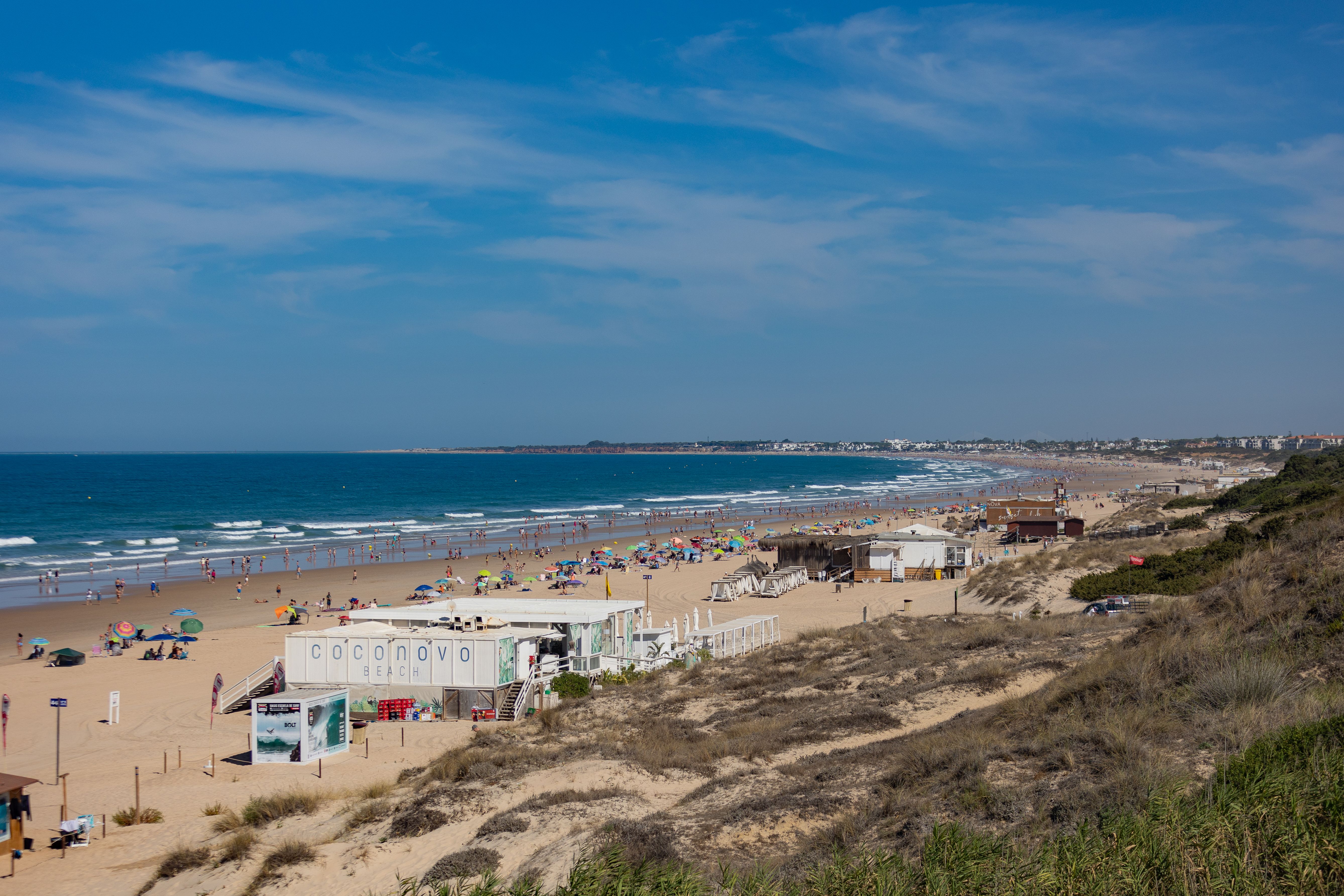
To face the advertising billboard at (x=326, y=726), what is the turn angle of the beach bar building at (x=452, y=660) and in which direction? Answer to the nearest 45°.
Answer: approximately 45° to its right

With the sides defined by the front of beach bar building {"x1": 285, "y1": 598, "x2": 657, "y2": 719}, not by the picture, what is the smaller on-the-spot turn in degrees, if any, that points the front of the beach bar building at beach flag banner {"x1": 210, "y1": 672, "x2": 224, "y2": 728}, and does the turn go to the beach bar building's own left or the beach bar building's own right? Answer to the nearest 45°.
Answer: approximately 90° to the beach bar building's own right

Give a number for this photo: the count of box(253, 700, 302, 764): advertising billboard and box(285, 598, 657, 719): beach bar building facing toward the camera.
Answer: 2

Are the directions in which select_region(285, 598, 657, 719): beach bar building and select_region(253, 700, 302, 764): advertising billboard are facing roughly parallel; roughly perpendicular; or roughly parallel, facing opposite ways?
roughly parallel

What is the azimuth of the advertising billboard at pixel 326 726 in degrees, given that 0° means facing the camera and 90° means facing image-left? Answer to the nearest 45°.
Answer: approximately 315°

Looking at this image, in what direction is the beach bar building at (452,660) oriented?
toward the camera

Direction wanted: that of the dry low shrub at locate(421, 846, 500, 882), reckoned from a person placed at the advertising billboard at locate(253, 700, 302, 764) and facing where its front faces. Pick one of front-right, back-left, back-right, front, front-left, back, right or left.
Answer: front

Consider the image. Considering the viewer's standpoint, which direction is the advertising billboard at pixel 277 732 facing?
facing the viewer

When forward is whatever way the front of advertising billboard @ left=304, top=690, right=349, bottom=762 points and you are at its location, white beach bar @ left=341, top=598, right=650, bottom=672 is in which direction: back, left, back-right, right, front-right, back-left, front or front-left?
left

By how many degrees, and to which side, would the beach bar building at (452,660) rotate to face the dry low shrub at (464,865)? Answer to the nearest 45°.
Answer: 0° — it already faces it

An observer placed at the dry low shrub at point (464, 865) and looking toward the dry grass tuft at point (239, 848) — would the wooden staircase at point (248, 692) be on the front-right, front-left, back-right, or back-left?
front-right

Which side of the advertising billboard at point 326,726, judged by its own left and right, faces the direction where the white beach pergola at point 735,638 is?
left
